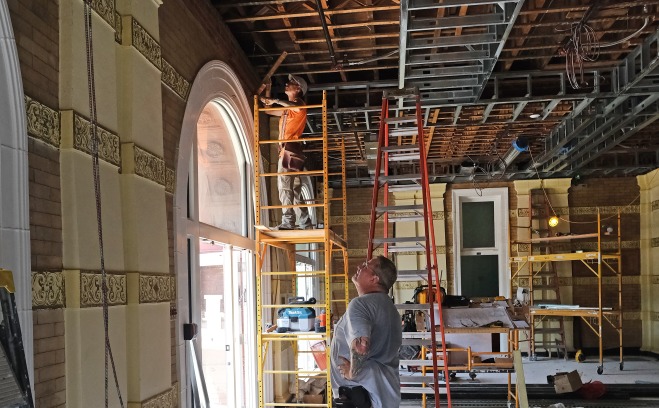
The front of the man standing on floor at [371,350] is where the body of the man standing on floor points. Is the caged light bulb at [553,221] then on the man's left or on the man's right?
on the man's right

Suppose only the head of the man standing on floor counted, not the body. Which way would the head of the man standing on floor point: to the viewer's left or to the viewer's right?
to the viewer's left

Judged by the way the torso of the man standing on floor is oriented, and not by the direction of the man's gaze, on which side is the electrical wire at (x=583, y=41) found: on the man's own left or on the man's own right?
on the man's own right

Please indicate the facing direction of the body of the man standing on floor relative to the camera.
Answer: to the viewer's left
